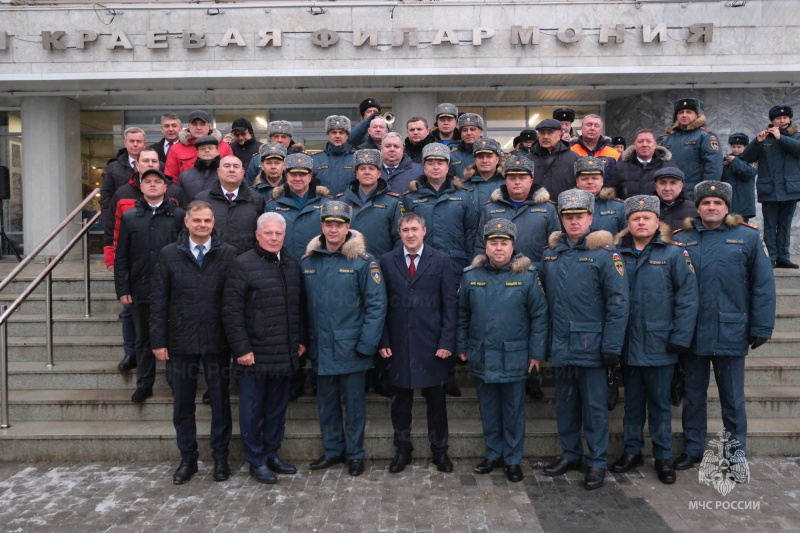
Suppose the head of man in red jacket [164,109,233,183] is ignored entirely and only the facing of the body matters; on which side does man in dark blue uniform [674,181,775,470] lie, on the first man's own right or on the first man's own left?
on the first man's own left

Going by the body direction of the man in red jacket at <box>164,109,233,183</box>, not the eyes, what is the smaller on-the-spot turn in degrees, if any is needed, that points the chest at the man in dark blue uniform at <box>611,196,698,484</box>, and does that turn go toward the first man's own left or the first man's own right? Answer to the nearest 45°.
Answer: approximately 45° to the first man's own left

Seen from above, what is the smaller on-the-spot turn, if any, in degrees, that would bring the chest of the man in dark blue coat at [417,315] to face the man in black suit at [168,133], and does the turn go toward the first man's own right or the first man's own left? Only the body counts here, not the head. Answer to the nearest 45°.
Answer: approximately 135° to the first man's own right

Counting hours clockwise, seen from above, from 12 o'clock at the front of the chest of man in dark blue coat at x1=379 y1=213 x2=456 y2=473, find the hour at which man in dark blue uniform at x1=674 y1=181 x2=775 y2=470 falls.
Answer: The man in dark blue uniform is roughly at 9 o'clock from the man in dark blue coat.

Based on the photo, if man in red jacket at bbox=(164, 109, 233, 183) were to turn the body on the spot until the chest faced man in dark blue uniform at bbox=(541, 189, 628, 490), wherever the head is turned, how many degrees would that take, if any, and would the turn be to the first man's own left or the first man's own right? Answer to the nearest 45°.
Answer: approximately 45° to the first man's own left

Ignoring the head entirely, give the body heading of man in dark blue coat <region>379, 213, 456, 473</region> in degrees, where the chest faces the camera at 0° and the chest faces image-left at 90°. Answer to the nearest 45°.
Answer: approximately 0°

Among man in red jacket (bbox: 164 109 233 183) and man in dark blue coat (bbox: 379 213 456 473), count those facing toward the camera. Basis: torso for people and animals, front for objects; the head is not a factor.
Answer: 2

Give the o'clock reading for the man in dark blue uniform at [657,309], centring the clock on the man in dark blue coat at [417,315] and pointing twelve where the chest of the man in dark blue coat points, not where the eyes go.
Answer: The man in dark blue uniform is roughly at 9 o'clock from the man in dark blue coat.

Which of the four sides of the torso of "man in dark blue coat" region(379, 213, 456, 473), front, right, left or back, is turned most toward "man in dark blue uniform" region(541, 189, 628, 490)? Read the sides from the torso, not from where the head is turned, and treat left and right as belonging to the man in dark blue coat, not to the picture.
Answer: left
